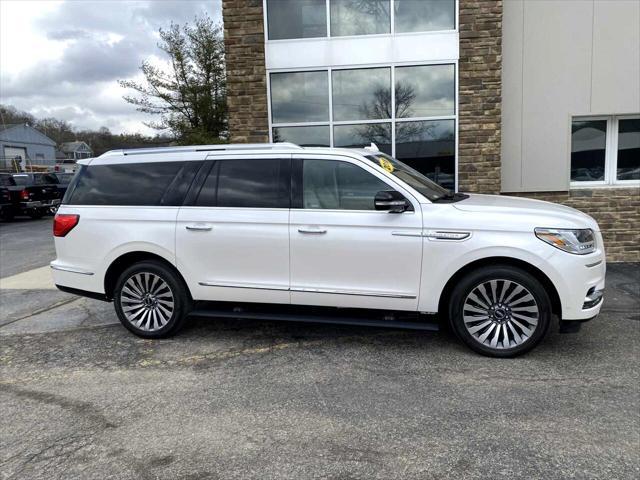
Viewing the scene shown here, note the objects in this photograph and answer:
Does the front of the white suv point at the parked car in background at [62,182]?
no

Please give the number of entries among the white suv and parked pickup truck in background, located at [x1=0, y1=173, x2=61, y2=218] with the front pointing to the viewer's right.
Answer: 1

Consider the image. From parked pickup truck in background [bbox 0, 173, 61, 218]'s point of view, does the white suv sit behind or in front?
behind

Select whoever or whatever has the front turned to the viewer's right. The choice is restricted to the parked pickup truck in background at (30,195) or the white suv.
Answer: the white suv

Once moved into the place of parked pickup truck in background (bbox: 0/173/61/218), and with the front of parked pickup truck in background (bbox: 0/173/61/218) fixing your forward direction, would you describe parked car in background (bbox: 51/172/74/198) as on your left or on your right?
on your right

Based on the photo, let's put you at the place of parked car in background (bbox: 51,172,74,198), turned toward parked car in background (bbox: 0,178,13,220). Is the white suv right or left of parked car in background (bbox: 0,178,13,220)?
left

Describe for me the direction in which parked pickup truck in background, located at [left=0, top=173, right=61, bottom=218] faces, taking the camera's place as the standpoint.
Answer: facing away from the viewer and to the left of the viewer

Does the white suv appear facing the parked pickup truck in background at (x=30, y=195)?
no

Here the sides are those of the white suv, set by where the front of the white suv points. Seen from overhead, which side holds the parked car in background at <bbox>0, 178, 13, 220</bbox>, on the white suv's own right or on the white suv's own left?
on the white suv's own left

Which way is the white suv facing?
to the viewer's right
